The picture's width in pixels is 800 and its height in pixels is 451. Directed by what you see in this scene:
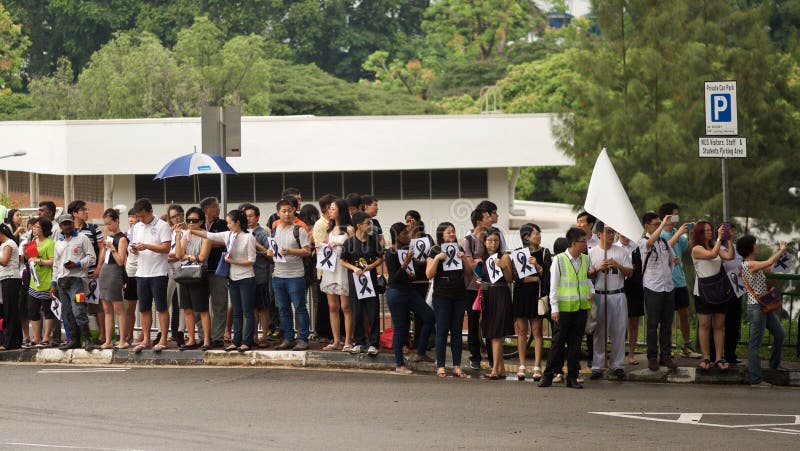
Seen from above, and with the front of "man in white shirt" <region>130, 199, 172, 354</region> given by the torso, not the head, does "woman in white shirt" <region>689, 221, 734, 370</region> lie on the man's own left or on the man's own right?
on the man's own left

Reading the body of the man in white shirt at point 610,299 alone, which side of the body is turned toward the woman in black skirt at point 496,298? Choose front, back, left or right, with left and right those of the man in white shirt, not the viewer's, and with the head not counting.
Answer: right

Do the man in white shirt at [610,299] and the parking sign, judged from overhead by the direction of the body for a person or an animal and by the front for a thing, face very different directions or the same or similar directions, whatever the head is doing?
same or similar directions

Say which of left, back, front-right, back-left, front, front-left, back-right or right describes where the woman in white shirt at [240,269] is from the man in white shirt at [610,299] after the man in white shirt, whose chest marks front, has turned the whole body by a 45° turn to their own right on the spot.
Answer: front-right

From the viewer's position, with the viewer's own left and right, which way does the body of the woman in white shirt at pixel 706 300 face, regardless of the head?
facing the viewer and to the right of the viewer

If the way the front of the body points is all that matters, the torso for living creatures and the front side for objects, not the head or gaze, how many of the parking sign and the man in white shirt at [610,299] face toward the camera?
2

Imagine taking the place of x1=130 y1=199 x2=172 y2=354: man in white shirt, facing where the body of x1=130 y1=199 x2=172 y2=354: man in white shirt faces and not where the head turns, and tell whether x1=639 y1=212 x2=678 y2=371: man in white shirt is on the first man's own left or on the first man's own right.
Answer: on the first man's own left

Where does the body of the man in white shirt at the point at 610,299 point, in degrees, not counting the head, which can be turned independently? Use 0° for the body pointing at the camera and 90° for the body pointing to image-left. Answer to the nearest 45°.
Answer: approximately 0°

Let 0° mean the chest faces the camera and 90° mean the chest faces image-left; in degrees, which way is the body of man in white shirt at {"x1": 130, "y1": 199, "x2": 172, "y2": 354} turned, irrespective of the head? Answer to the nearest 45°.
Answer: approximately 45°

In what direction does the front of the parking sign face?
toward the camera
